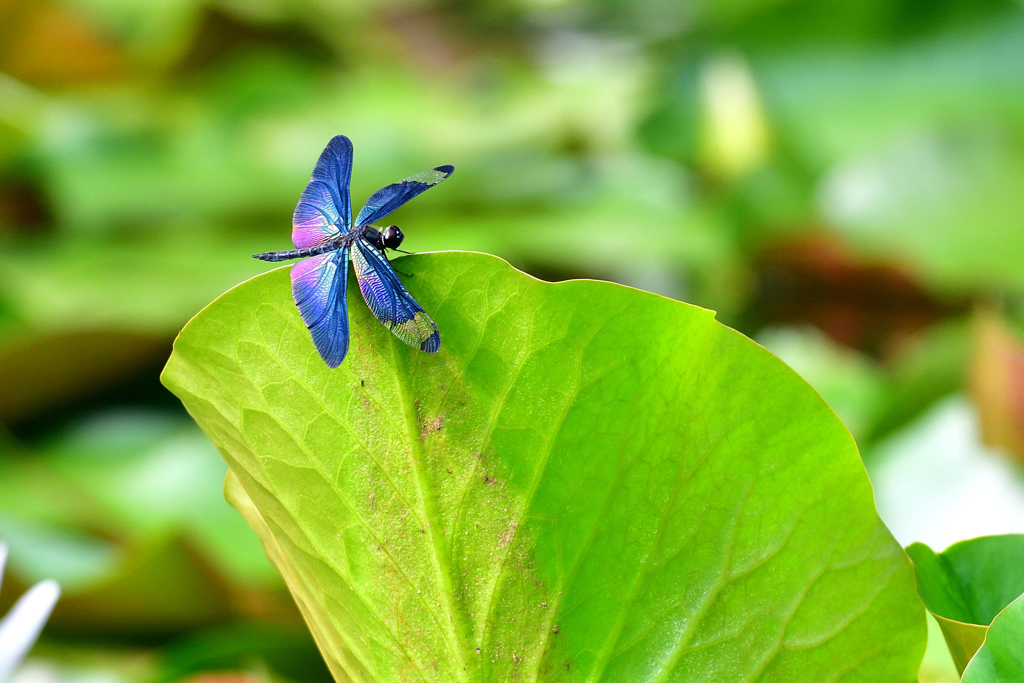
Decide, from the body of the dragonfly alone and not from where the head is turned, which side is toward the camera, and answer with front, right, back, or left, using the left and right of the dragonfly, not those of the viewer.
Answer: right
